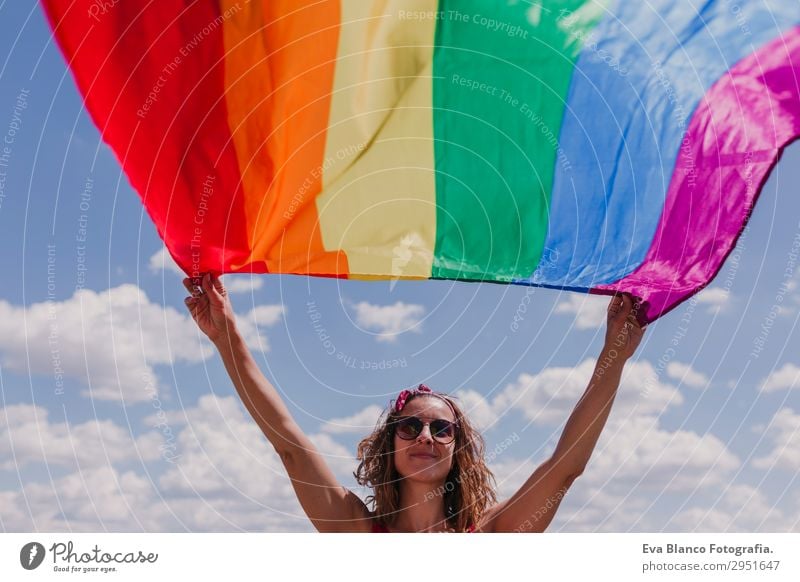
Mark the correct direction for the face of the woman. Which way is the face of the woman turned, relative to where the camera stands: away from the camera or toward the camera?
toward the camera

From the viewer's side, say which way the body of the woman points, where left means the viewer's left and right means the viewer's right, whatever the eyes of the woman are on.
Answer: facing the viewer
